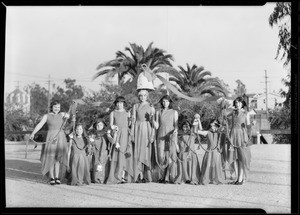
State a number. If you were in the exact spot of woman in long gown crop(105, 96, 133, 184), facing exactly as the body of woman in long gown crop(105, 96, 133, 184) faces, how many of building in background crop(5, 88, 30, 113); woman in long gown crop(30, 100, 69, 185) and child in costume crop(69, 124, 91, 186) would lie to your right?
3

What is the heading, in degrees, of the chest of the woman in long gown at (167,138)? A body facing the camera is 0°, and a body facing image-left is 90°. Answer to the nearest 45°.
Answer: approximately 0°

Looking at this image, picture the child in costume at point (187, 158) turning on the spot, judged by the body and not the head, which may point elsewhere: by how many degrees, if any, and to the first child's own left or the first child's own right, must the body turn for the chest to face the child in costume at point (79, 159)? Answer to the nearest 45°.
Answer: approximately 90° to the first child's own right

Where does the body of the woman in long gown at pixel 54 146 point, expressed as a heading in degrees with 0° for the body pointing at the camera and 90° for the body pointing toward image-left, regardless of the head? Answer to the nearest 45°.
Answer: approximately 0°

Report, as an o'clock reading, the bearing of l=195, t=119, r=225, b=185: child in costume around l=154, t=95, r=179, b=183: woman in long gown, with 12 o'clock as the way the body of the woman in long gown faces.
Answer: The child in costume is roughly at 9 o'clock from the woman in long gown.

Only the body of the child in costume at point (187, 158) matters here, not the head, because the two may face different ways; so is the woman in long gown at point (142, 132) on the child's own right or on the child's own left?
on the child's own right

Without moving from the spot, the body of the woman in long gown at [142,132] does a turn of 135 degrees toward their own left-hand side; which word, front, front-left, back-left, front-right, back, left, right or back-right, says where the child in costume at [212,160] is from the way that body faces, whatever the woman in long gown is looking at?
front-right
